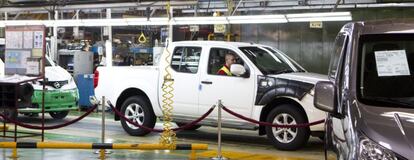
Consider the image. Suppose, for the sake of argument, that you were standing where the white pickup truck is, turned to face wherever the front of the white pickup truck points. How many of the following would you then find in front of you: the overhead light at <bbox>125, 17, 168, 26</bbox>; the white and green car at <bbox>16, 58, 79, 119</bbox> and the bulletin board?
0

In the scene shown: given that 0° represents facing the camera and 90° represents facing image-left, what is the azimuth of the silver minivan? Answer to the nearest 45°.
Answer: approximately 315°

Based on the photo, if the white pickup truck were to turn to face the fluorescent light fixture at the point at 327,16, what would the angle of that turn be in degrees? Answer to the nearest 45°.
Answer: approximately 90° to its left

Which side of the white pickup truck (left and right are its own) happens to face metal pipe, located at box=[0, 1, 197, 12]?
back

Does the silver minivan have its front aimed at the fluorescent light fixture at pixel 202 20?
no

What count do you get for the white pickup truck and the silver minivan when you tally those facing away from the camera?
0

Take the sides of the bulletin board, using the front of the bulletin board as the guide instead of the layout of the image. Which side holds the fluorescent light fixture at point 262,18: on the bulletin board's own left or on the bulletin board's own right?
on the bulletin board's own left

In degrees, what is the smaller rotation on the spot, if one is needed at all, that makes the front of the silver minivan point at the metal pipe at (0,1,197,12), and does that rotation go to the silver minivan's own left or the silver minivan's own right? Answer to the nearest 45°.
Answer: approximately 180°

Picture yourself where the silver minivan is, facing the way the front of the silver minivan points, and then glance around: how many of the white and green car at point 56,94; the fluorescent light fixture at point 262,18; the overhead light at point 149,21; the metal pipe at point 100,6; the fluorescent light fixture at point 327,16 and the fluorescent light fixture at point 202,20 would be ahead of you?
0

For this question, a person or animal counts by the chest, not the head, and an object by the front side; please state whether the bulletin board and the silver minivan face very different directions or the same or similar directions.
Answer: same or similar directions

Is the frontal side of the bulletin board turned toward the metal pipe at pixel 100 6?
no

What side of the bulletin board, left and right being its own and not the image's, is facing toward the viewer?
front

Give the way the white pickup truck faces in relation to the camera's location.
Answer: facing the viewer and to the right of the viewer

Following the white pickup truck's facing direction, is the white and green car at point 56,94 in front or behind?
behind
